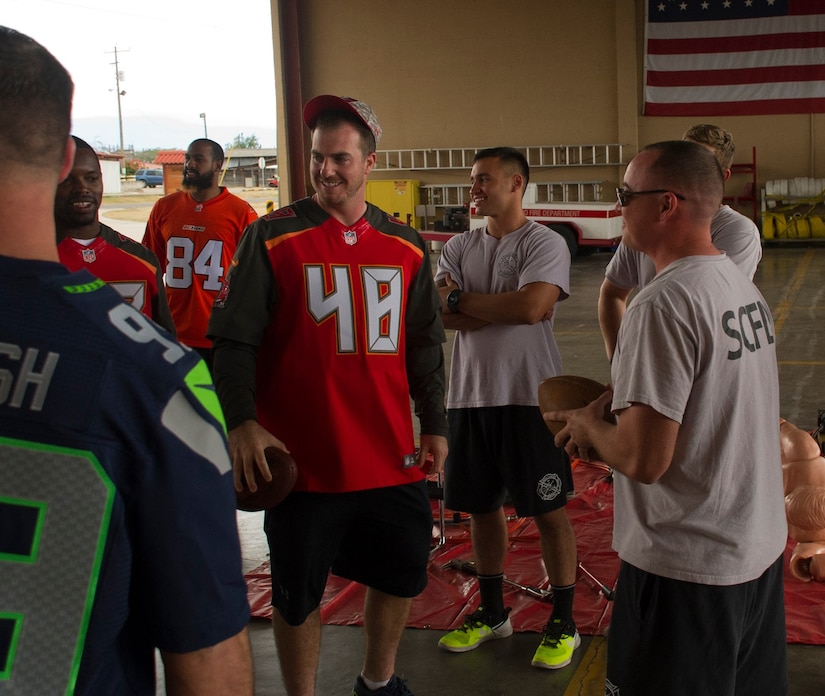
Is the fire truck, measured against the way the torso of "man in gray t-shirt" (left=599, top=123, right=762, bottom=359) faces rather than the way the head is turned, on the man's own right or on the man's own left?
on the man's own right

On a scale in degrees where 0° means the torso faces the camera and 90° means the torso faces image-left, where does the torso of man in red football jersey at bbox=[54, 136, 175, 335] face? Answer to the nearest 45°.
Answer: approximately 0°

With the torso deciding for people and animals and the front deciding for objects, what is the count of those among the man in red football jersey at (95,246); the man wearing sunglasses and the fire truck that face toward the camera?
1

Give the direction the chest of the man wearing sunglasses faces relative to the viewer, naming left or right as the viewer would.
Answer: facing away from the viewer and to the left of the viewer

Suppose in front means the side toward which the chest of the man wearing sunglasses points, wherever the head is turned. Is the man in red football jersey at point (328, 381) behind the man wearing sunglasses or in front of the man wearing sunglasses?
in front

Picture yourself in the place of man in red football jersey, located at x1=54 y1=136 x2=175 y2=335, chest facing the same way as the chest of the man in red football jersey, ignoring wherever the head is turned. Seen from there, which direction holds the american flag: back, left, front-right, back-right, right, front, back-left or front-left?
back-left

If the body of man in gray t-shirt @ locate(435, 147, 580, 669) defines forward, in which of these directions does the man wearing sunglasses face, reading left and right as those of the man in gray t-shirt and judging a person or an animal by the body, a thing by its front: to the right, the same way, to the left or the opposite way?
to the right

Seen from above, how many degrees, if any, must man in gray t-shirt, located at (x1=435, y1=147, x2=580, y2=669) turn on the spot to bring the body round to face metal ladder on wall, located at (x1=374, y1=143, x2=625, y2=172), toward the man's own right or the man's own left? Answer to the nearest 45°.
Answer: approximately 135° to the man's own right
